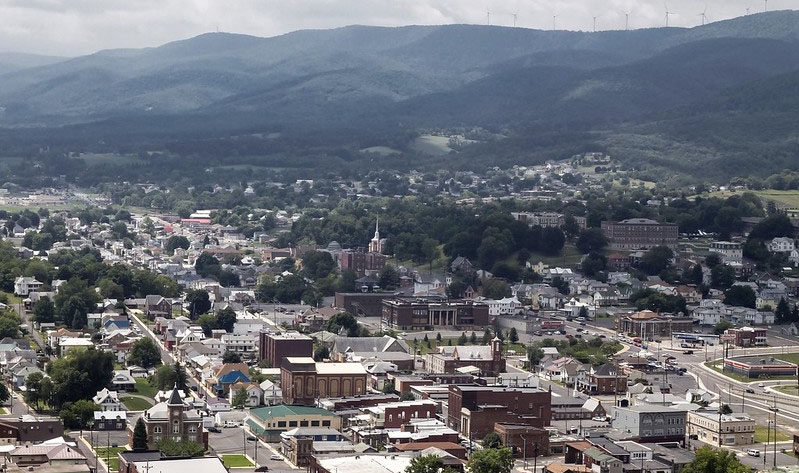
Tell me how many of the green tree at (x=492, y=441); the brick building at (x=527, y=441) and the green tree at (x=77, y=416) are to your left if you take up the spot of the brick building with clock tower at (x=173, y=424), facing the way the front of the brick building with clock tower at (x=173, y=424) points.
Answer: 2

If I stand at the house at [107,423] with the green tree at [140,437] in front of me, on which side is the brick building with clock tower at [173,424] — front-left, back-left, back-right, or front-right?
front-left

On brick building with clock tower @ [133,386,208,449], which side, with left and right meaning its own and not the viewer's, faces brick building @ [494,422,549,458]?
left

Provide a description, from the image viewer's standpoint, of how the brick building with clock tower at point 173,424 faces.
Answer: facing the viewer

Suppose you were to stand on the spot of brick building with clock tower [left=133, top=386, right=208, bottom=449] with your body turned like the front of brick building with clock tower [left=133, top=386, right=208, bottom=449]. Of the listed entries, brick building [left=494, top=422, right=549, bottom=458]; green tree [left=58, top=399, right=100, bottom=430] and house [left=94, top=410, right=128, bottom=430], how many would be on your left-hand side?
1

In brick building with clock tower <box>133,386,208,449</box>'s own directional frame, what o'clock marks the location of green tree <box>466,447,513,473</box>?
The green tree is roughly at 10 o'clock from the brick building with clock tower.

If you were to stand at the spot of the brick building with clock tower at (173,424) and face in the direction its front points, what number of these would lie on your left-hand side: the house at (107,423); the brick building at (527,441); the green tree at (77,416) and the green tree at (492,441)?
2

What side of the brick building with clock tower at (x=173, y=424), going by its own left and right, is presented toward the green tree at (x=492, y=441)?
left

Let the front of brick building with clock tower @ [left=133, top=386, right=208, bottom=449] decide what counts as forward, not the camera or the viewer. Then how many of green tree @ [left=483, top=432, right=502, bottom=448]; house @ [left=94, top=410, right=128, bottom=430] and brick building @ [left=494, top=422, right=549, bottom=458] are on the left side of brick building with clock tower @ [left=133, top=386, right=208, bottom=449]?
2
